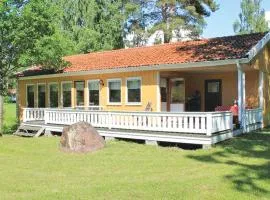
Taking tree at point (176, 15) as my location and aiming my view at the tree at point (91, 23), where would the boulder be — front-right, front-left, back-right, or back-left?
front-left

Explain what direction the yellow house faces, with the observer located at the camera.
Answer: facing the viewer and to the left of the viewer

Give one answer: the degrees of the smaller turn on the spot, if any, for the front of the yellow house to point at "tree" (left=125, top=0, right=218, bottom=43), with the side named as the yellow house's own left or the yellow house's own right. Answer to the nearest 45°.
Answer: approximately 135° to the yellow house's own right

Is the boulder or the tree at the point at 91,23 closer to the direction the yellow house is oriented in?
the boulder

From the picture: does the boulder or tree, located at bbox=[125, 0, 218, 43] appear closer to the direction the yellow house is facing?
the boulder

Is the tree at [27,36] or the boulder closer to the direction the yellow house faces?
the boulder

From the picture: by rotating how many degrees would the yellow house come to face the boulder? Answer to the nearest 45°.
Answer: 0° — it already faces it
